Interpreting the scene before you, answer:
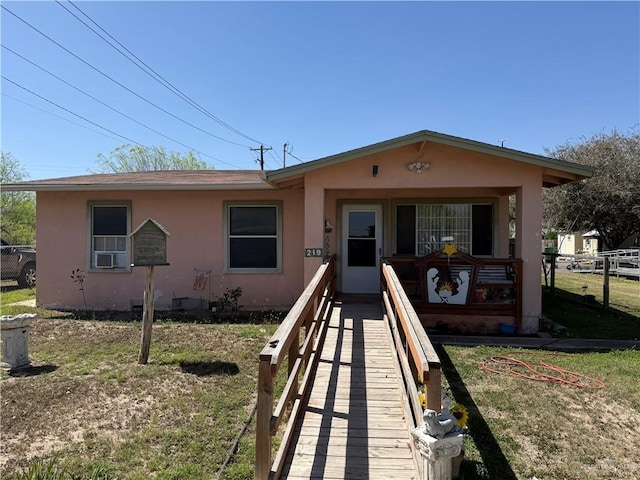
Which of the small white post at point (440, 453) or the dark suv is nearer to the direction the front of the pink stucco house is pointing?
the small white post

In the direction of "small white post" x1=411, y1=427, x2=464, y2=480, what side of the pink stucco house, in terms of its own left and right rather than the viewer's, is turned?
front

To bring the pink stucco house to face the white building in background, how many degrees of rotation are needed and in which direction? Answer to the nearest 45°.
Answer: approximately 135° to its left

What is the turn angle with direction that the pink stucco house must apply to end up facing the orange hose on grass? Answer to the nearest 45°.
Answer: approximately 45° to its left

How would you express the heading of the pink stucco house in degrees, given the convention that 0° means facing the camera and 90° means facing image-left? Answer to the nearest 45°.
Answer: approximately 0°

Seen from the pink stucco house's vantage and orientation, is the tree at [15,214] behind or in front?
behind

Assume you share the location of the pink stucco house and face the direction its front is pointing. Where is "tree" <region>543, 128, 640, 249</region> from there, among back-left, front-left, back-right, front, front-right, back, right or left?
back-left

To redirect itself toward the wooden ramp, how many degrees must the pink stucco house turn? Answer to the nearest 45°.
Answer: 0° — it already faces it

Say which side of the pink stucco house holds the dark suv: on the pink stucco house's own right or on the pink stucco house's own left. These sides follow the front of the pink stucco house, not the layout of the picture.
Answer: on the pink stucco house's own right

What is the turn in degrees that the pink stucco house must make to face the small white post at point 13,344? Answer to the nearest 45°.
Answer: approximately 45° to its right
